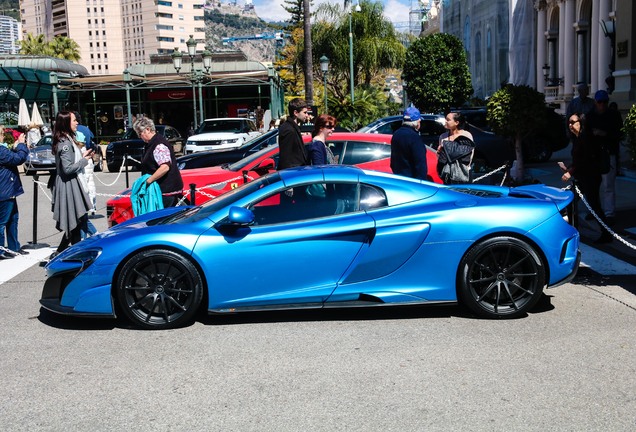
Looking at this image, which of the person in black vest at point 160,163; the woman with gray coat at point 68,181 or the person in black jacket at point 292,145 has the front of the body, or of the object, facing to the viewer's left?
the person in black vest at point 160,163

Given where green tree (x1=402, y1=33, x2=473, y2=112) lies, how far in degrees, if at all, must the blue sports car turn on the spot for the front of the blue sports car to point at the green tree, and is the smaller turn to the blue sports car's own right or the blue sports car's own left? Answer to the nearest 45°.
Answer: approximately 90° to the blue sports car's own right

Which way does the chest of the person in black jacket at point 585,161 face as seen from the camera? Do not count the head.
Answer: to the viewer's left

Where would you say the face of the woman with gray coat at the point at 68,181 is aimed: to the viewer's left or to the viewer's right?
to the viewer's right

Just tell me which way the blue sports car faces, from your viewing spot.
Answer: facing to the left of the viewer

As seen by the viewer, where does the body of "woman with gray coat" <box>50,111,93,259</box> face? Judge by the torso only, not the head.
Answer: to the viewer's right

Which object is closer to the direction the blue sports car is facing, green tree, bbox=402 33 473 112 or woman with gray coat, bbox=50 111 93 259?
the woman with gray coat

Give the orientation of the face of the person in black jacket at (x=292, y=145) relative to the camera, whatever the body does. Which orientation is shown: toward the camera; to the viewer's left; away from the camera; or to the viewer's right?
to the viewer's right

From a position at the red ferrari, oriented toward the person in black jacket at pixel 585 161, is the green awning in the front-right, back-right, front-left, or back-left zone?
back-left
